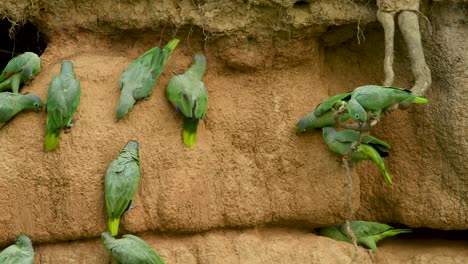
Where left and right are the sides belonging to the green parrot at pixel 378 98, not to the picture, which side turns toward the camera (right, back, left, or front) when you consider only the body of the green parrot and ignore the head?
left

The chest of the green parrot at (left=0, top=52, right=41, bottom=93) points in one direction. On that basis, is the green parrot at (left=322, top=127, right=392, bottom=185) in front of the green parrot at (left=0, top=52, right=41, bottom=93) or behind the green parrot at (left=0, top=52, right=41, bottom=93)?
in front

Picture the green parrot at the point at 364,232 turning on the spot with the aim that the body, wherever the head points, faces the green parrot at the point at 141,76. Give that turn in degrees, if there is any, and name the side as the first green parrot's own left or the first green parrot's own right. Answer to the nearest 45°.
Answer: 0° — it already faces it

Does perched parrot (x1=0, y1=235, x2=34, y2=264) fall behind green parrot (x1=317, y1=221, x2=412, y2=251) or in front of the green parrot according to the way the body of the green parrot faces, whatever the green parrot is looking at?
in front

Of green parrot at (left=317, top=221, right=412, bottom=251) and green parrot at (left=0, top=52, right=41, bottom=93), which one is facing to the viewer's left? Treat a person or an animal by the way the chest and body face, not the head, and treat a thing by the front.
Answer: green parrot at (left=317, top=221, right=412, bottom=251)

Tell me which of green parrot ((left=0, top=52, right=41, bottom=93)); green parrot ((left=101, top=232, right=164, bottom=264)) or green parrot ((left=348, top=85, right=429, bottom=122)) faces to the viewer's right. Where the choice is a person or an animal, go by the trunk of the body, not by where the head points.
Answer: green parrot ((left=0, top=52, right=41, bottom=93))

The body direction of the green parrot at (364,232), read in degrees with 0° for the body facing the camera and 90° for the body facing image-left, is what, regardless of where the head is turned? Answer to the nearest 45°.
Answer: approximately 90°

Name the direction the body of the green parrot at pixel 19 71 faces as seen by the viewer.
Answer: to the viewer's right

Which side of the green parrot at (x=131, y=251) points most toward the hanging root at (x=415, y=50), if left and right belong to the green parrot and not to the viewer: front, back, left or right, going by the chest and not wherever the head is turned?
back
